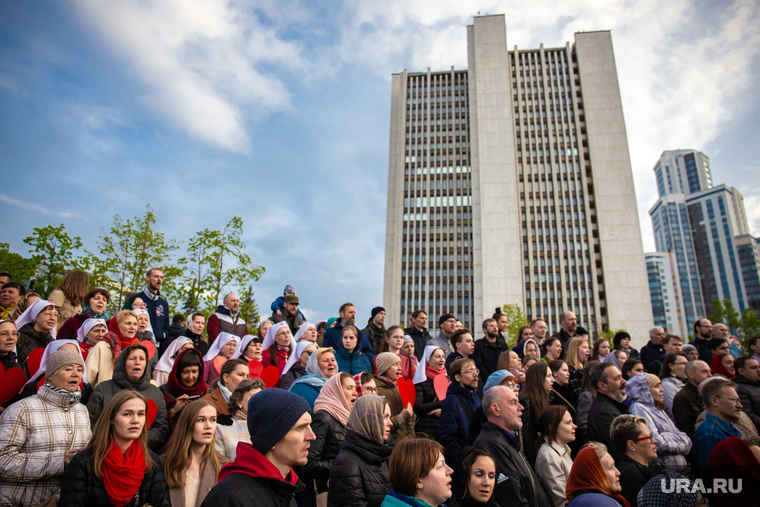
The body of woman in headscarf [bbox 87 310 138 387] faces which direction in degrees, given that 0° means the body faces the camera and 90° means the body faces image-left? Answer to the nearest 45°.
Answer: approximately 315°

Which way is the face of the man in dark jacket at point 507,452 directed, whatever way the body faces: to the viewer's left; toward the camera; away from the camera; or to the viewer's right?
to the viewer's right

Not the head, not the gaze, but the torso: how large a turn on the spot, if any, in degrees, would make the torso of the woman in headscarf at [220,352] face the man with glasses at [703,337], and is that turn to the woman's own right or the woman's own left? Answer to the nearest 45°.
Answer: approximately 45° to the woman's own left

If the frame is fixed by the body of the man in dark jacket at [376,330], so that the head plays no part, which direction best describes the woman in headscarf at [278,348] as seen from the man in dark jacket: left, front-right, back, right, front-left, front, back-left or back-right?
right

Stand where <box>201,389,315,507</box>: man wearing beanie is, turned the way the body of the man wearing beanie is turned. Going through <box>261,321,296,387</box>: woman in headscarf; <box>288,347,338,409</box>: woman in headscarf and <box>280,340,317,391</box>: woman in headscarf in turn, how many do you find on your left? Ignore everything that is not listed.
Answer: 3

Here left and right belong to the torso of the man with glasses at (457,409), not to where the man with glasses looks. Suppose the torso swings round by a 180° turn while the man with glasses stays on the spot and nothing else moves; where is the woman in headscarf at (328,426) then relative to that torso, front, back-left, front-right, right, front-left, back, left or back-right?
left

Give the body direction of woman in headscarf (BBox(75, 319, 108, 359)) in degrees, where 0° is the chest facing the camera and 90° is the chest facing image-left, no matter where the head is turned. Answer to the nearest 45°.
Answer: approximately 315°

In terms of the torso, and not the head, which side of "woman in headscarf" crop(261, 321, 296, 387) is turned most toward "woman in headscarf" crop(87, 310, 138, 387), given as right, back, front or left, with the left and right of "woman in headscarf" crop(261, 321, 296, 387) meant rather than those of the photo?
right

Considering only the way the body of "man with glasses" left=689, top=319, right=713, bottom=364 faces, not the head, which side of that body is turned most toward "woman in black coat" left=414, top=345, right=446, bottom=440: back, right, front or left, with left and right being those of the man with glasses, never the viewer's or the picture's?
right
